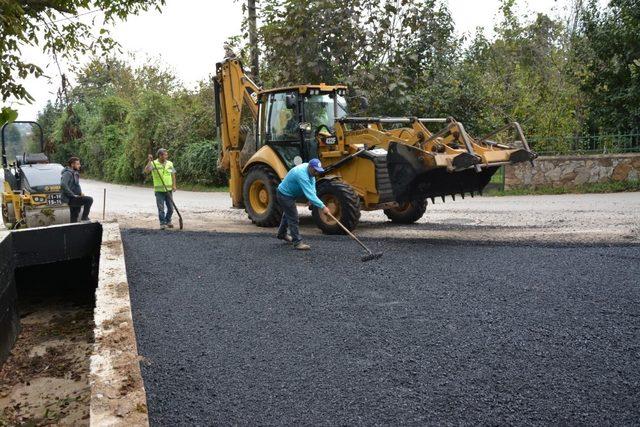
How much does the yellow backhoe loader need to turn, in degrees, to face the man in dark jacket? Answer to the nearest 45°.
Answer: approximately 135° to its right

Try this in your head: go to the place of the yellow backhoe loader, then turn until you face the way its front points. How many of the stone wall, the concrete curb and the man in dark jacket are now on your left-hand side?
1

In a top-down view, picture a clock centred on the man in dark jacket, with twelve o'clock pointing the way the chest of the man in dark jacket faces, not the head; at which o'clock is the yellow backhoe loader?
The yellow backhoe loader is roughly at 1 o'clock from the man in dark jacket.

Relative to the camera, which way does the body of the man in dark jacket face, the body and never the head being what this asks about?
to the viewer's right

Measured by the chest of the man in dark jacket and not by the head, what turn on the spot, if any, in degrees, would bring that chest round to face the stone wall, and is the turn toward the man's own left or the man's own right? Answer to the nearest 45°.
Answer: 0° — they already face it

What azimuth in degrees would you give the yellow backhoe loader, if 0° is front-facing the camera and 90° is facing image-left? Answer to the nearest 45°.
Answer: approximately 315°
